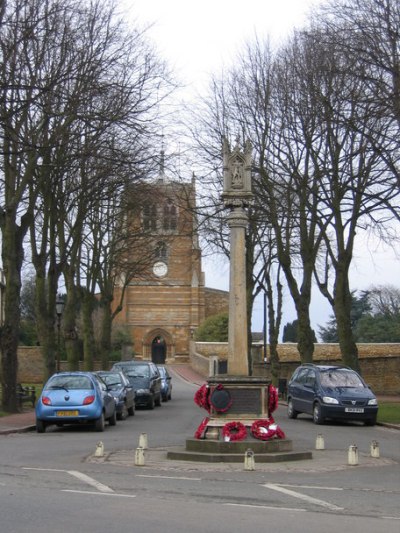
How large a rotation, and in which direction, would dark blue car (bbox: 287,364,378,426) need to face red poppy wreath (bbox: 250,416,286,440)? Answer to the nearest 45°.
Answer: approximately 45° to its right

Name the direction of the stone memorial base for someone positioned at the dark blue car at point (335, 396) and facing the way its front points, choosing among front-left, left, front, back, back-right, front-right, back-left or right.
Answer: front-right

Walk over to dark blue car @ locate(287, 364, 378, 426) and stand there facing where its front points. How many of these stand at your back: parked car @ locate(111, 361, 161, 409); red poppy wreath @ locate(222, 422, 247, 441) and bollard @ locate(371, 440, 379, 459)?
1

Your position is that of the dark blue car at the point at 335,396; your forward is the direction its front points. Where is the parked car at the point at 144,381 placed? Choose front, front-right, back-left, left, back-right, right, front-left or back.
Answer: back

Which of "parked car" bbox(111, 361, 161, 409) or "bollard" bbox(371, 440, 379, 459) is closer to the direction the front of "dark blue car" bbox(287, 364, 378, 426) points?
the bollard

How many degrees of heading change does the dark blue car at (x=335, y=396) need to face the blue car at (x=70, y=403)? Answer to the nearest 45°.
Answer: approximately 90° to its right

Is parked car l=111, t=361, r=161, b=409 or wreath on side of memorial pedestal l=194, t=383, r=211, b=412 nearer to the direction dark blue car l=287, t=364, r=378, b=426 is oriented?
the wreath on side of memorial pedestal

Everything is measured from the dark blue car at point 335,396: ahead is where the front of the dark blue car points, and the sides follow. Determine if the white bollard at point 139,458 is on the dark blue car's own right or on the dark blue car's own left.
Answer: on the dark blue car's own right

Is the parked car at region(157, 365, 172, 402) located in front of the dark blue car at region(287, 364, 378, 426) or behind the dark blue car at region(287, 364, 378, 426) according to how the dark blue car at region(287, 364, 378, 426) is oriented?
behind

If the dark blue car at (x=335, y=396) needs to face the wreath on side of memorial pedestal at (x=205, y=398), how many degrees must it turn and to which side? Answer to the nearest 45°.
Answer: approximately 45° to its right

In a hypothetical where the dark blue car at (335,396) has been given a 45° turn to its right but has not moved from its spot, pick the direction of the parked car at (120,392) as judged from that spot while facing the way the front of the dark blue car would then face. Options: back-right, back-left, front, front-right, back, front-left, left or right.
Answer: right

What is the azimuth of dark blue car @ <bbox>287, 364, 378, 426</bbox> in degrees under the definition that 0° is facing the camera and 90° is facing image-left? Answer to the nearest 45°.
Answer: approximately 315°

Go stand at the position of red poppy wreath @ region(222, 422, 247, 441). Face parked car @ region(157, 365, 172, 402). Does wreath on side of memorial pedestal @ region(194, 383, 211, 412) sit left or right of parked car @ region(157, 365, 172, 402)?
left
